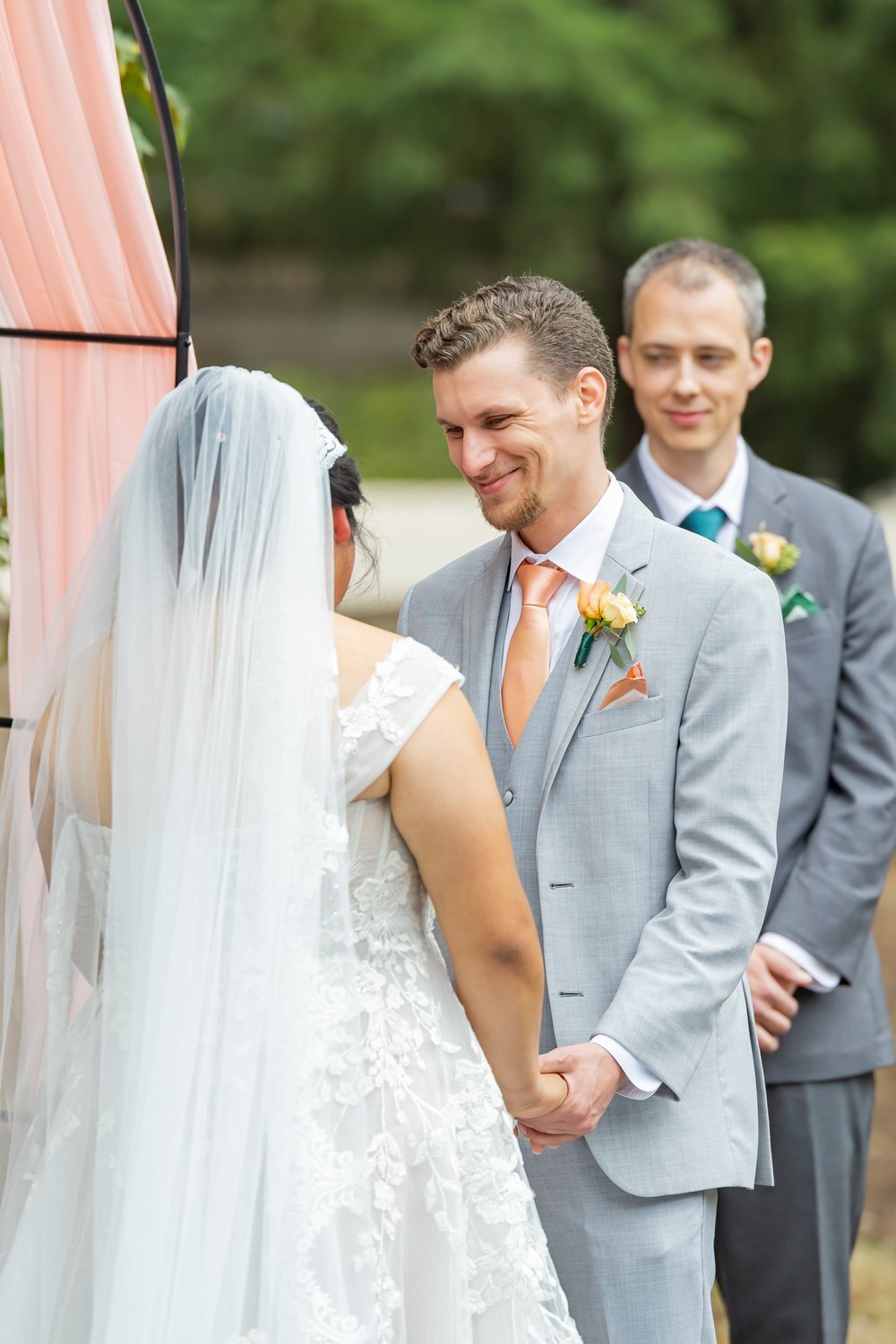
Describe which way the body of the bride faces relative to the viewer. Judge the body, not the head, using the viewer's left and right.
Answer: facing away from the viewer and to the right of the viewer

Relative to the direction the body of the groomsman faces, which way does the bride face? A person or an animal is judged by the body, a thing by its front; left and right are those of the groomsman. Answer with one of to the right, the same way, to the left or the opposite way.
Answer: the opposite way

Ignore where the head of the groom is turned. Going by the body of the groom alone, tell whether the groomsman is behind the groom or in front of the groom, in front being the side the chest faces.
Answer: behind

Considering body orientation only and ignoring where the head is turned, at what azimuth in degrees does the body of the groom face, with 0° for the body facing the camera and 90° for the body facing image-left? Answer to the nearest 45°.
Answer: approximately 45°

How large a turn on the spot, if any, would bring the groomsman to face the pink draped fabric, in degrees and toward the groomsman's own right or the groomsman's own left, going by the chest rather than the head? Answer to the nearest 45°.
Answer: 0° — they already face it
